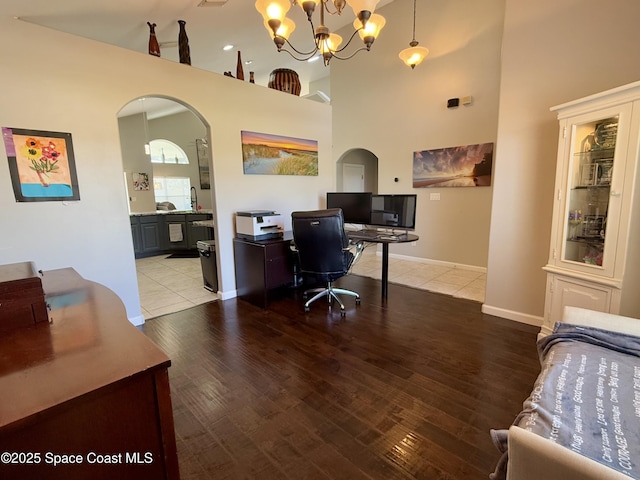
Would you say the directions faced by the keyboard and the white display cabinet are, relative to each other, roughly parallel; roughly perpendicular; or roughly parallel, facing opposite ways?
roughly perpendicular

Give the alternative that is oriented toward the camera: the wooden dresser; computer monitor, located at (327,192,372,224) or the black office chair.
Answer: the computer monitor

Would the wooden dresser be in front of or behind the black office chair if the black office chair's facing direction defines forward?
behind

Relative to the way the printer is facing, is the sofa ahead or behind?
ahead

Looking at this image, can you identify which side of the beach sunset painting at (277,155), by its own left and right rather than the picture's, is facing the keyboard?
front

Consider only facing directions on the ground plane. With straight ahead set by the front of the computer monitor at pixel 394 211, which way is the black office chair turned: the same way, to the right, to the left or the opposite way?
the opposite way

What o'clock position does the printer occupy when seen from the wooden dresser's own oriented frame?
The printer is roughly at 12 o'clock from the wooden dresser.

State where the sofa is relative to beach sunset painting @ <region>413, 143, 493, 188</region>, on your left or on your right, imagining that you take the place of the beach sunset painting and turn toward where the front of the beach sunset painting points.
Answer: on your left

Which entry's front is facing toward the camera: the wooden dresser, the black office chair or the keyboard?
the keyboard

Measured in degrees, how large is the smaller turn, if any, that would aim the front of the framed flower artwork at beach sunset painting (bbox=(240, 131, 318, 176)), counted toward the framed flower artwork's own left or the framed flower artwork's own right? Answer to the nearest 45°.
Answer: approximately 45° to the framed flower artwork's own left

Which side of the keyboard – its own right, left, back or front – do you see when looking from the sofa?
front
